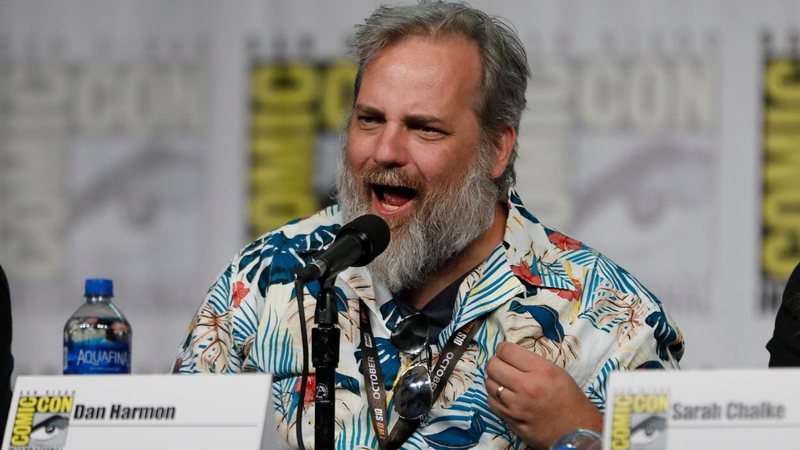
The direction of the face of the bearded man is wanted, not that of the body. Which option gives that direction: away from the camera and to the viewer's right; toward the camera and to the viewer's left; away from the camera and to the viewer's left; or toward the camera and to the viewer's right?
toward the camera and to the viewer's left

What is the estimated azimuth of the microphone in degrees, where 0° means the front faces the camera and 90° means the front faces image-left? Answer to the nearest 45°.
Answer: approximately 225°

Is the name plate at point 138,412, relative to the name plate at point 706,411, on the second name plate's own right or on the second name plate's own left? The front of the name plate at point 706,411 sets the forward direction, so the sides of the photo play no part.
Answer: on the second name plate's own right

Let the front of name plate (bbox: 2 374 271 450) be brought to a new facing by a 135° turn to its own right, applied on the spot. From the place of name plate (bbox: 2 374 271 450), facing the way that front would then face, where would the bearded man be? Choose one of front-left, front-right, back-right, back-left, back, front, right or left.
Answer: right

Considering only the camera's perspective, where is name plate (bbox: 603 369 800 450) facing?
facing the viewer

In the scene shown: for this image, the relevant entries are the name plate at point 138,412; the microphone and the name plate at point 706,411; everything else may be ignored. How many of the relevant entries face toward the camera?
2

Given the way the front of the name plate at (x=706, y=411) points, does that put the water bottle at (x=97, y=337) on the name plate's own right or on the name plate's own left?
on the name plate's own right

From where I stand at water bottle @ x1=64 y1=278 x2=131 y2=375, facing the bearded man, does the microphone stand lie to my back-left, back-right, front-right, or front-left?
front-right

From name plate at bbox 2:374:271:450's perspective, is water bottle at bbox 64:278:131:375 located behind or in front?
behind

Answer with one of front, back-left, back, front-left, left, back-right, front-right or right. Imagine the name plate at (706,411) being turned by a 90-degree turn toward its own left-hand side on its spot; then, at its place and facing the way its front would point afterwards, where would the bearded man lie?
back-left
